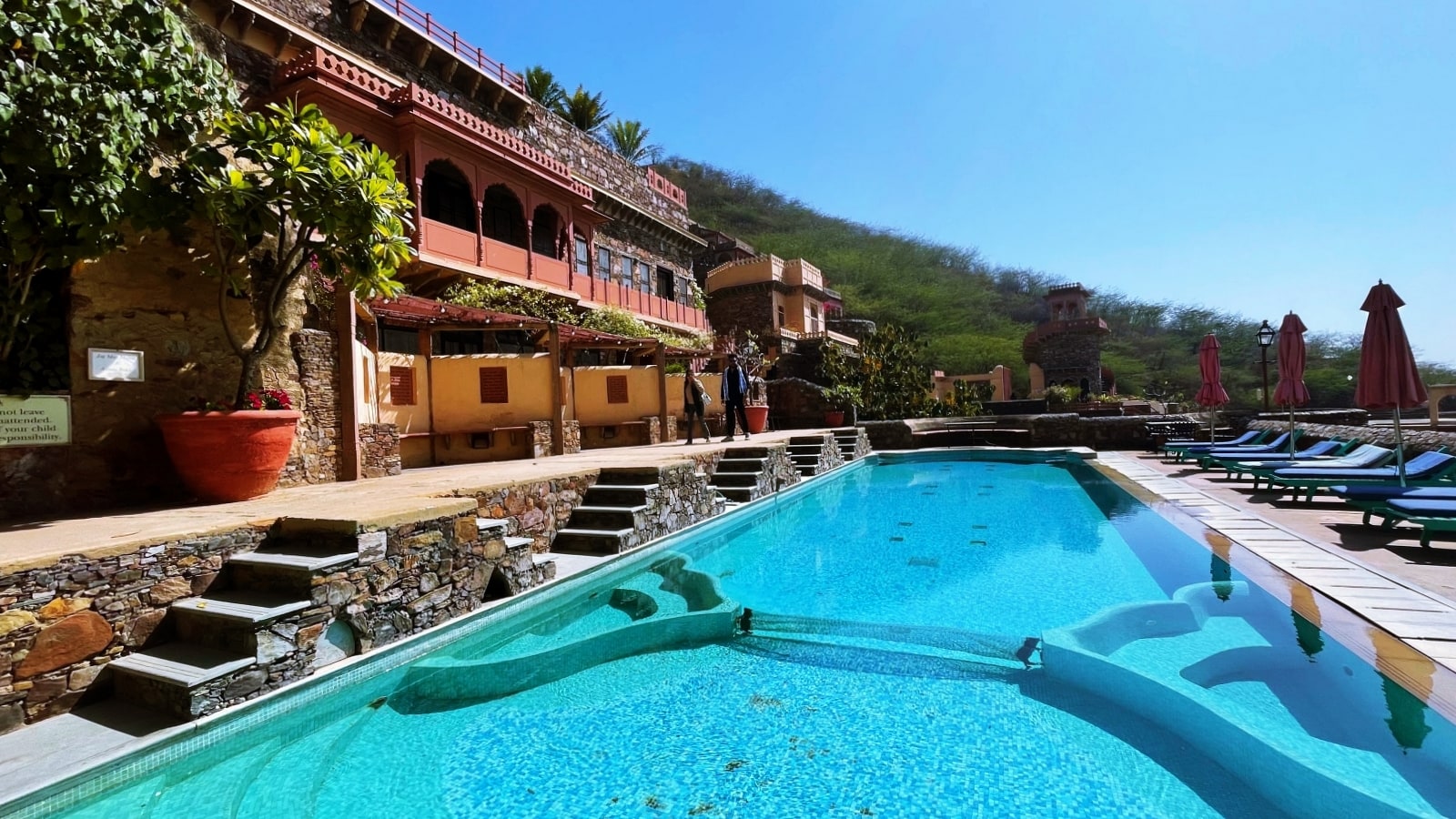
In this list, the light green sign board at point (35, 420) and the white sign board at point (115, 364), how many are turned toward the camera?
2

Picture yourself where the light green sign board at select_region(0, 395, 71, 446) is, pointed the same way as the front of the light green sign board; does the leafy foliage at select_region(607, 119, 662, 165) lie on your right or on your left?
on your left

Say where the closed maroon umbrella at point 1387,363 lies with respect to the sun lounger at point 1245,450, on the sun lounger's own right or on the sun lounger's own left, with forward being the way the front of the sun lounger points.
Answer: on the sun lounger's own left

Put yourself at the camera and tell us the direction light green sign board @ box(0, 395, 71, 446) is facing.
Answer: facing the viewer

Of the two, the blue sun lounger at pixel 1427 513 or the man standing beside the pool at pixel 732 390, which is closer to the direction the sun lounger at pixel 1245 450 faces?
the man standing beside the pool

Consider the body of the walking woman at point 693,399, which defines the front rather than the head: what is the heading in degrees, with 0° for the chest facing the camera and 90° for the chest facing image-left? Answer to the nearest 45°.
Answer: approximately 45°

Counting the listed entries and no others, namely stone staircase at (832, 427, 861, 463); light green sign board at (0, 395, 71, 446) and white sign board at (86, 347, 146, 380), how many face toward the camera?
3

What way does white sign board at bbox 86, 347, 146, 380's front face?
toward the camera

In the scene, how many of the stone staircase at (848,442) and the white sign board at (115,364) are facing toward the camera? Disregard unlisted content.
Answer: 2

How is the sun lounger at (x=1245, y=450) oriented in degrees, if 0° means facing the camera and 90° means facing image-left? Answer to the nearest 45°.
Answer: approximately 45°
